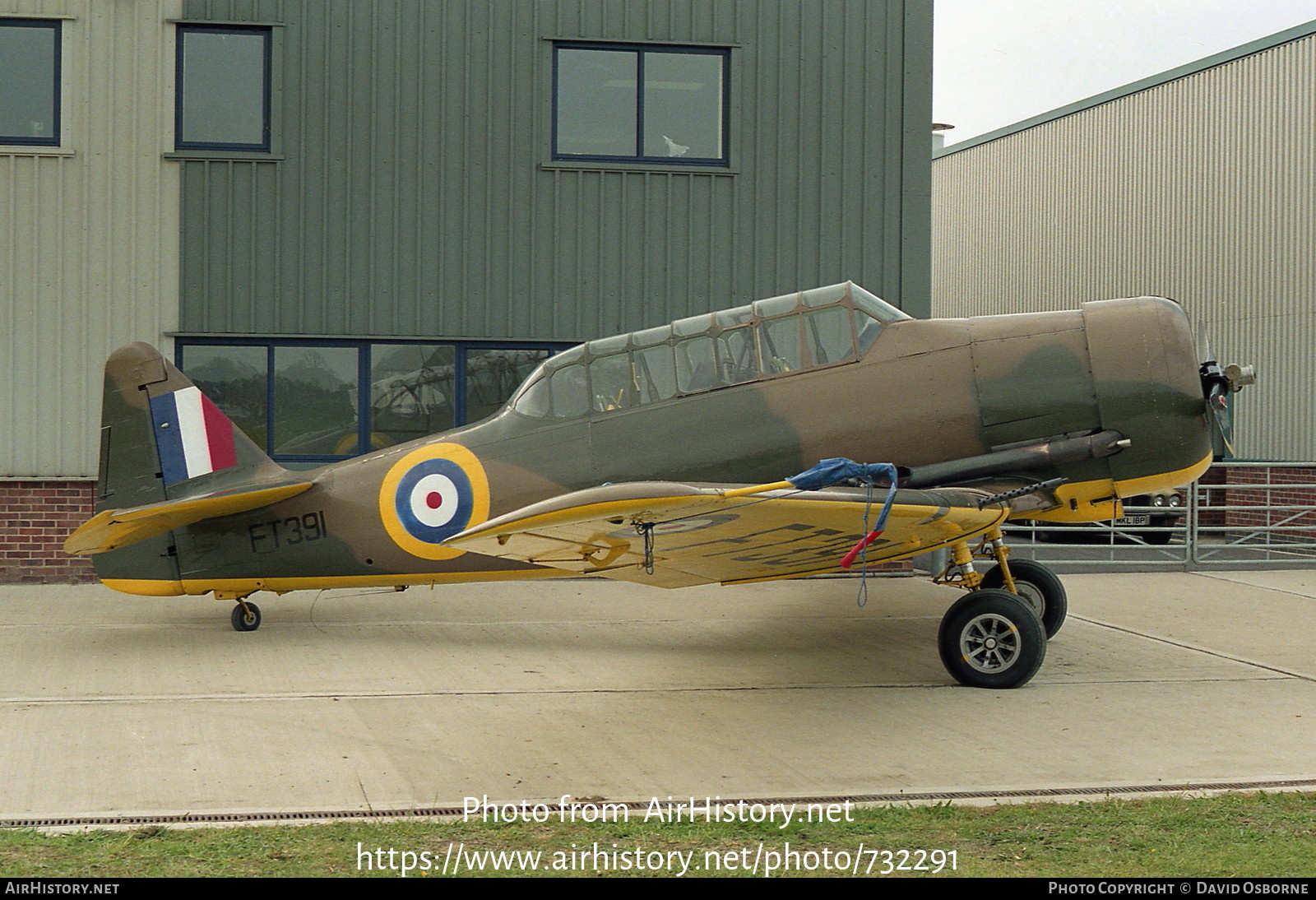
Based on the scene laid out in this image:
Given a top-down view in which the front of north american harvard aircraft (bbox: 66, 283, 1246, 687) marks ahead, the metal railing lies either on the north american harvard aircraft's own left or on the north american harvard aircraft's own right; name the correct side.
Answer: on the north american harvard aircraft's own left

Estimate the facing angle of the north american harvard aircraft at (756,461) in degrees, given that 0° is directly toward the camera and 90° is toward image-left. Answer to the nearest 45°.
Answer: approximately 270°

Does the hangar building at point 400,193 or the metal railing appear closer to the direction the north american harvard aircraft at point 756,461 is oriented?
the metal railing

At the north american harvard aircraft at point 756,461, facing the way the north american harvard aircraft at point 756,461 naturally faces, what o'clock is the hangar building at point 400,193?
The hangar building is roughly at 8 o'clock from the north american harvard aircraft.

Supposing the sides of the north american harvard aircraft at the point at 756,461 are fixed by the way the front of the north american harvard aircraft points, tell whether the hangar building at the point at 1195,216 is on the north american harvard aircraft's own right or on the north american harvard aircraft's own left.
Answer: on the north american harvard aircraft's own left
